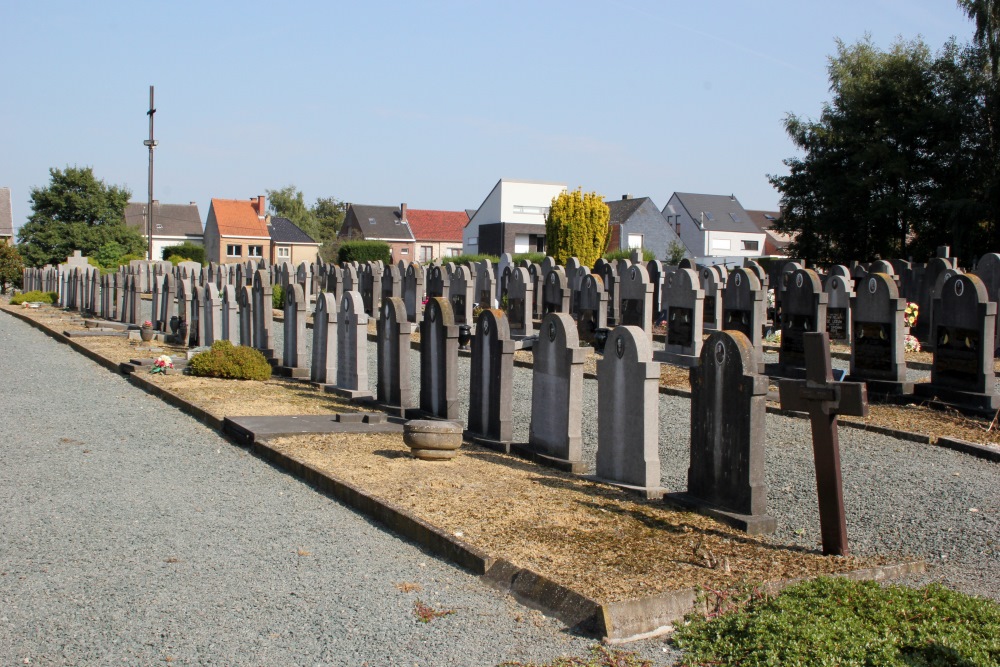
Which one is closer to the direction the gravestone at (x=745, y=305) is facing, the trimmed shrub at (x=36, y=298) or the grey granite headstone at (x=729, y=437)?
the grey granite headstone

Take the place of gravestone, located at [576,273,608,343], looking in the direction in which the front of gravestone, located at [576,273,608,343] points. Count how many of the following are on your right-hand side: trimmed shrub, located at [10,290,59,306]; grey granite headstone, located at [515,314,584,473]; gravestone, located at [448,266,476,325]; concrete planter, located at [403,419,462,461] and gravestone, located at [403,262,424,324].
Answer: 3

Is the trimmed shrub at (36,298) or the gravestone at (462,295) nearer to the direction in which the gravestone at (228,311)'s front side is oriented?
the trimmed shrub

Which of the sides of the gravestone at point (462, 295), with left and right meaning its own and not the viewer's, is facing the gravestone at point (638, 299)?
left

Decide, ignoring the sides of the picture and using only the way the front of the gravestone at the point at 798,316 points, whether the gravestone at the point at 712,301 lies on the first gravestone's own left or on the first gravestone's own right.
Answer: on the first gravestone's own right

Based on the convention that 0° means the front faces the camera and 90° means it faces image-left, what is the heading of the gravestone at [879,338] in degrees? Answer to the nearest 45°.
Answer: approximately 45°
